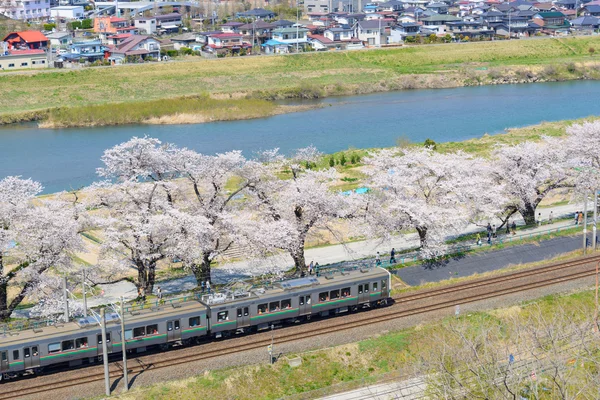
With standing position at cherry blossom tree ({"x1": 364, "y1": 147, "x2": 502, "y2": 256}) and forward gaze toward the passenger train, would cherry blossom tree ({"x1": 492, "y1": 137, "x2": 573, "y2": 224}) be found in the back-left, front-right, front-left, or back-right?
back-left
